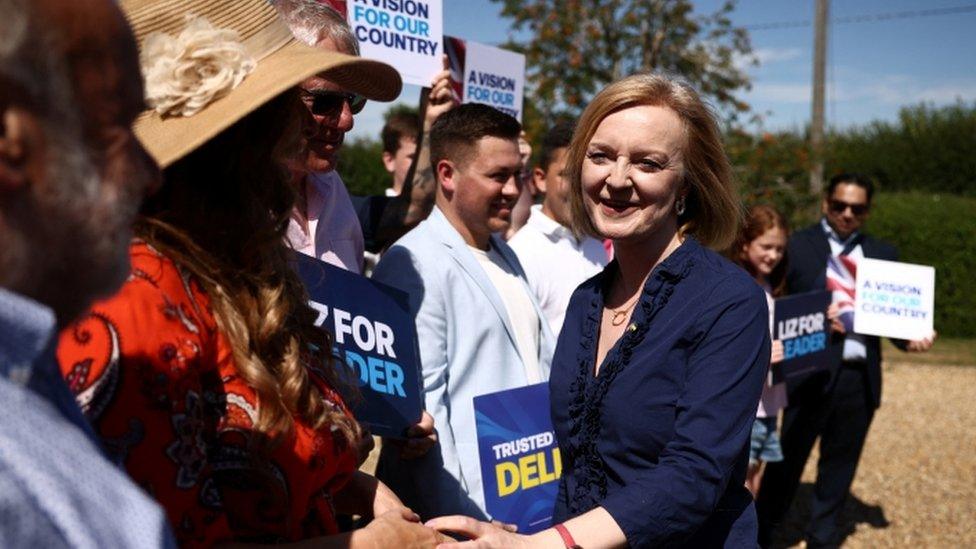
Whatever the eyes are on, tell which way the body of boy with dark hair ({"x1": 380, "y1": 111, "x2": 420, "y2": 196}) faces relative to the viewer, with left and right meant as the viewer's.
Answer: facing the viewer and to the right of the viewer

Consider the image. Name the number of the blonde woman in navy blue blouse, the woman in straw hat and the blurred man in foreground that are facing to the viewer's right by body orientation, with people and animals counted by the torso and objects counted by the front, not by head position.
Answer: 2

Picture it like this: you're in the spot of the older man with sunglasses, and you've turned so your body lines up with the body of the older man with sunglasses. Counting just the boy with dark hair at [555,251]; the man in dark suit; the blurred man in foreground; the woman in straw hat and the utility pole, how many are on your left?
3

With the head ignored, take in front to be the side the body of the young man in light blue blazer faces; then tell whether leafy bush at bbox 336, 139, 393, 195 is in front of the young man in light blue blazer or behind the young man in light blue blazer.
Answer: behind

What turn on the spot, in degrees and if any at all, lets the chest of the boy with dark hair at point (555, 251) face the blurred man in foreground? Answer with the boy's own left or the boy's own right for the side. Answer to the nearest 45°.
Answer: approximately 45° to the boy's own right

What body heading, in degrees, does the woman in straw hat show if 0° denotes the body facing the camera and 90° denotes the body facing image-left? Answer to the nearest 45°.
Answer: approximately 270°

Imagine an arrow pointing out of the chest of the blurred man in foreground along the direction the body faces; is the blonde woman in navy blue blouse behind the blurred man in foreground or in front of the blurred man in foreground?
in front

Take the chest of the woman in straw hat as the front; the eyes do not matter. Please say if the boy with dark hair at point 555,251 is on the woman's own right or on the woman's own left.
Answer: on the woman's own left

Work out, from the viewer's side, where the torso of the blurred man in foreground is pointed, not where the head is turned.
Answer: to the viewer's right

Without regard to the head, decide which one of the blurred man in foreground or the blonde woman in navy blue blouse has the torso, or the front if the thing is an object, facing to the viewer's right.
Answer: the blurred man in foreground

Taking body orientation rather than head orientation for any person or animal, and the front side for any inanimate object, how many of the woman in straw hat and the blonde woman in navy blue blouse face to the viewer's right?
1

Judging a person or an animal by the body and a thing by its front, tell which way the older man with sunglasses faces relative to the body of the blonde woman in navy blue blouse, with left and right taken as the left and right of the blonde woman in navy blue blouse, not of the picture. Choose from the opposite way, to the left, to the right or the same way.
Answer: to the left

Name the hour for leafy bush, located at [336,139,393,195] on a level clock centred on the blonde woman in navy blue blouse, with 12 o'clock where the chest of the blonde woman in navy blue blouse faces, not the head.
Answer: The leafy bush is roughly at 4 o'clock from the blonde woman in navy blue blouse.

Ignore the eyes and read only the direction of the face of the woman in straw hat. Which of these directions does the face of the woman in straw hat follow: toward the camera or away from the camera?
away from the camera

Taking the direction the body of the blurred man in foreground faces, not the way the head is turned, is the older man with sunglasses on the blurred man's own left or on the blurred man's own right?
on the blurred man's own left

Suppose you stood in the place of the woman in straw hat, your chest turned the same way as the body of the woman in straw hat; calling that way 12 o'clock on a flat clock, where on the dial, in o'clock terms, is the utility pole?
The utility pole is roughly at 10 o'clock from the woman in straw hat.

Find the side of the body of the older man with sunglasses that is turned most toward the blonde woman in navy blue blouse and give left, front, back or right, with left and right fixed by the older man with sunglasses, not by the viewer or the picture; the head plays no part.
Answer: front
